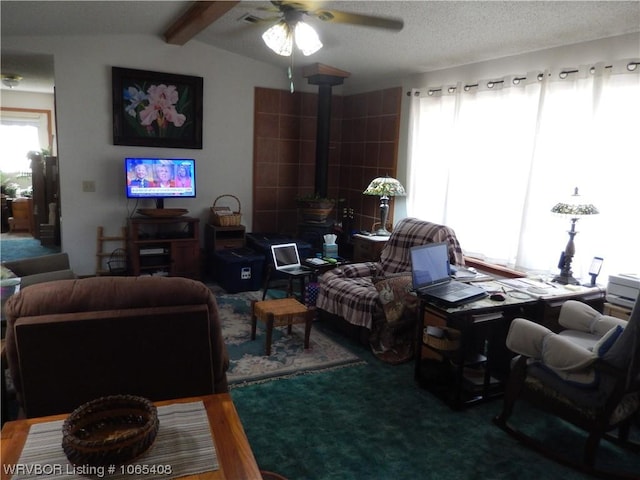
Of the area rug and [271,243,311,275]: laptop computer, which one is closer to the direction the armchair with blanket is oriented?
the area rug

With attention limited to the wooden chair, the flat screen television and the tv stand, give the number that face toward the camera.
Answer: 2

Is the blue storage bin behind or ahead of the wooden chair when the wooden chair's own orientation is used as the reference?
ahead

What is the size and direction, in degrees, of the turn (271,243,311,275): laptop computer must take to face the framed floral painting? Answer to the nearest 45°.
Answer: approximately 180°

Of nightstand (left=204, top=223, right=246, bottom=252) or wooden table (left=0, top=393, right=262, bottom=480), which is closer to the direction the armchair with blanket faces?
the wooden table

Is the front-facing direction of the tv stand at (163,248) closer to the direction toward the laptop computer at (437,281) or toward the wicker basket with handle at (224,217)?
the laptop computer

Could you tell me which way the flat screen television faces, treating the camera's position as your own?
facing the viewer

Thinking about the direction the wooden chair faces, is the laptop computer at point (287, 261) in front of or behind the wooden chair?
in front

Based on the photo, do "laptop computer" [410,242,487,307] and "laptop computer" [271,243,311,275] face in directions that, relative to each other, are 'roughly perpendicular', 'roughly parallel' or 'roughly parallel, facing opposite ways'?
roughly parallel

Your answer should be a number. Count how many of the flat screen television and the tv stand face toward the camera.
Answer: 2
